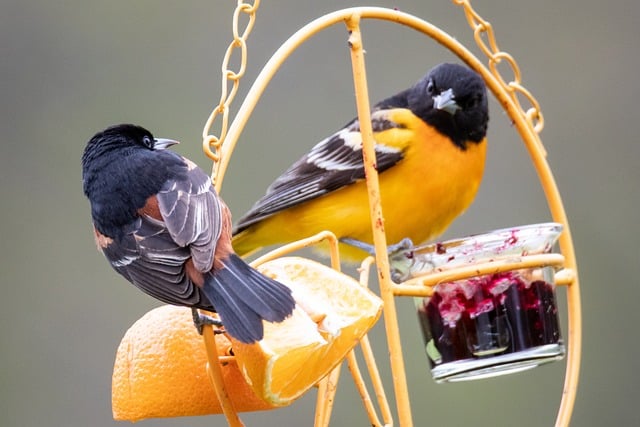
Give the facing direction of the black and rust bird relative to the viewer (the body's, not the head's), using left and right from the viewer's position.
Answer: facing away from the viewer and to the left of the viewer

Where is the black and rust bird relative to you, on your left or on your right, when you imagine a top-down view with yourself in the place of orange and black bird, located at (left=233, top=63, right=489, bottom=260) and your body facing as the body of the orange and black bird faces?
on your right

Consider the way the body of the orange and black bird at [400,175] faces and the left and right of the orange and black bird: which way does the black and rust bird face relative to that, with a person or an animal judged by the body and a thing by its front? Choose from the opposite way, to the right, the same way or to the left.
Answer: the opposite way

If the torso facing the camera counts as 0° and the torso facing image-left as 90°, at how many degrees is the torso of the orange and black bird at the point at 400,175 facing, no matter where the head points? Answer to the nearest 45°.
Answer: approximately 315°

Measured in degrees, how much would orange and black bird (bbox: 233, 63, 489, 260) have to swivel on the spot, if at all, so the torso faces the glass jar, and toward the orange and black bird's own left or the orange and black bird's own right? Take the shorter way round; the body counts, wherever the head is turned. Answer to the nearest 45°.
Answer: approximately 45° to the orange and black bird's own right
